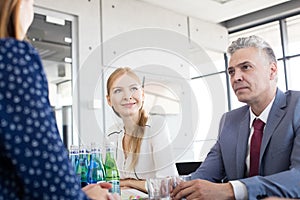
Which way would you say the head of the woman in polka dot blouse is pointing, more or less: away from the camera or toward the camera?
away from the camera

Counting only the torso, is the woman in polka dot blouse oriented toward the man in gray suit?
yes

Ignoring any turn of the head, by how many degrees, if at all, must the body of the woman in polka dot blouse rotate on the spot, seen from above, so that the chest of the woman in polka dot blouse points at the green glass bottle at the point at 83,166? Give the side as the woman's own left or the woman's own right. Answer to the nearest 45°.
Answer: approximately 45° to the woman's own left

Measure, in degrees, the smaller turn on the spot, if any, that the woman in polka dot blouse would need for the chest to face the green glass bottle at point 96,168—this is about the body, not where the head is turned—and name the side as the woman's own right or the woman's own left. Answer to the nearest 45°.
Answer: approximately 45° to the woman's own left

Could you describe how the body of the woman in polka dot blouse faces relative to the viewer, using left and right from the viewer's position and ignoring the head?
facing away from the viewer and to the right of the viewer

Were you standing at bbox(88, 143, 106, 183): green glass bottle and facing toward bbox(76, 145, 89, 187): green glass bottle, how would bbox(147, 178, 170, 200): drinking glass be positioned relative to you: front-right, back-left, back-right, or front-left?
back-left

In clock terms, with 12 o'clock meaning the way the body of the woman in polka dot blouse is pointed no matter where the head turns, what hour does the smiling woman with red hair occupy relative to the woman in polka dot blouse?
The smiling woman with red hair is roughly at 11 o'clock from the woman in polka dot blouse.

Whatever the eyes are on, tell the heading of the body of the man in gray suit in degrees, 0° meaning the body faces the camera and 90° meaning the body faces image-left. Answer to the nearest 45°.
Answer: approximately 45°

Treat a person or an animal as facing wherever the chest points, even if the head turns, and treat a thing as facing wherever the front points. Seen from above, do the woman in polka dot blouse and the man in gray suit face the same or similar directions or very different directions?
very different directions

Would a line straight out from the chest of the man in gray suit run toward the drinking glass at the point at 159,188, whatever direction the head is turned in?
yes
